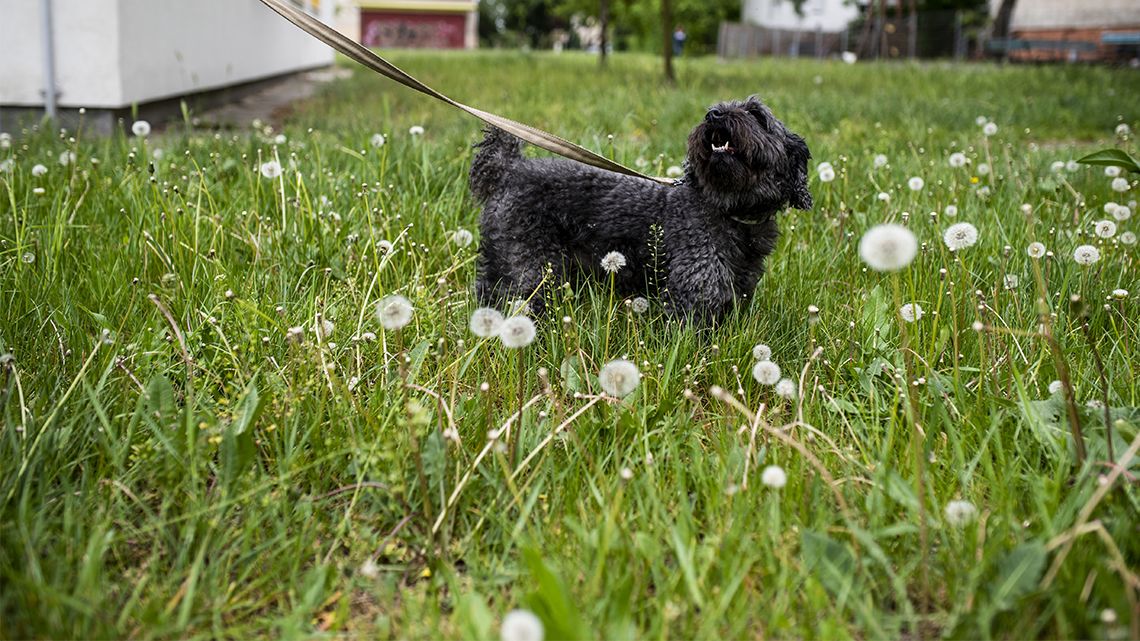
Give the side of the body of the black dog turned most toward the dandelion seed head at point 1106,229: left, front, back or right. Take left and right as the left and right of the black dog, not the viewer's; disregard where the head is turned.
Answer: front

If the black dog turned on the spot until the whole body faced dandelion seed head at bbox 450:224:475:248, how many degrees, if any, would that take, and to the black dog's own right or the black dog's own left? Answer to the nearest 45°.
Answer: approximately 135° to the black dog's own left

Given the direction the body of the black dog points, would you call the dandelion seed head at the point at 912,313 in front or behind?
in front

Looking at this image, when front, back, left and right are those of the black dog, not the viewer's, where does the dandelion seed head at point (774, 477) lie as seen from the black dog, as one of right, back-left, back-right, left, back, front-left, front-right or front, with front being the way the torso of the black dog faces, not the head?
right

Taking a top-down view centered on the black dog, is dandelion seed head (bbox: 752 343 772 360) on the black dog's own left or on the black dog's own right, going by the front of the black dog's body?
on the black dog's own right

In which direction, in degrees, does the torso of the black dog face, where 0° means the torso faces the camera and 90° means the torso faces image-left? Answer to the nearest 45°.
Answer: approximately 270°
